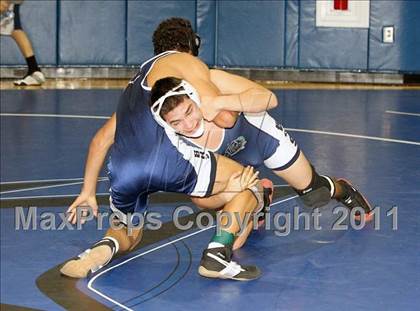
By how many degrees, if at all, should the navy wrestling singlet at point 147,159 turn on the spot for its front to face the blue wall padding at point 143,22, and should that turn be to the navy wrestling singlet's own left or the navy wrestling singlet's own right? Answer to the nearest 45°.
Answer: approximately 45° to the navy wrestling singlet's own left

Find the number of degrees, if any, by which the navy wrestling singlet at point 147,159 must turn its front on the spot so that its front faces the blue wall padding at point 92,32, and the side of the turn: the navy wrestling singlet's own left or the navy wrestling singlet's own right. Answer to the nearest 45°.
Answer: approximately 45° to the navy wrestling singlet's own left

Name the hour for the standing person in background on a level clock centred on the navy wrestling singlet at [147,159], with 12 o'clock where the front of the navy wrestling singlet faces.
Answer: The standing person in background is roughly at 10 o'clock from the navy wrestling singlet.

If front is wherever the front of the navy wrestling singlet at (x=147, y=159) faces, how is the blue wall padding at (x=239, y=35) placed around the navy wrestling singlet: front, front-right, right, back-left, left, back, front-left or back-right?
front-left
